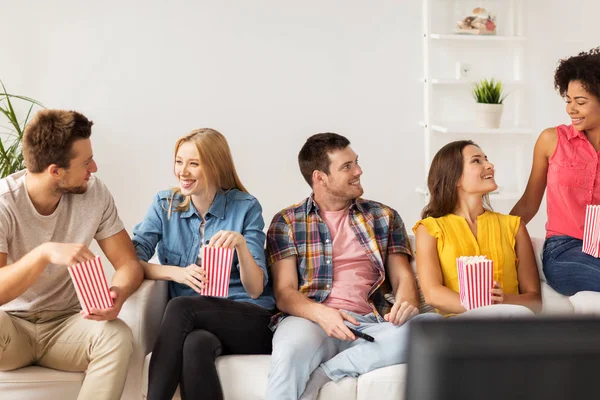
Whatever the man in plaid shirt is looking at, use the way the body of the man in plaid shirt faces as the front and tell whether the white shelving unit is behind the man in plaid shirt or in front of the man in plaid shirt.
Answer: behind

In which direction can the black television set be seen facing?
away from the camera

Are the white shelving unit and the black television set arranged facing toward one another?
yes

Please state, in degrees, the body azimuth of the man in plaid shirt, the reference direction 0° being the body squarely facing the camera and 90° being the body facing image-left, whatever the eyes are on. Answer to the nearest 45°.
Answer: approximately 0°

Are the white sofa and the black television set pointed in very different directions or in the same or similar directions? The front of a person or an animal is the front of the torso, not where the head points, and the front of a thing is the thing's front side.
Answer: very different directions

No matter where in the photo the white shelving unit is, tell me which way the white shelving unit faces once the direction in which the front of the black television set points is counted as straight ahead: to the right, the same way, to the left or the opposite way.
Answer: the opposite way

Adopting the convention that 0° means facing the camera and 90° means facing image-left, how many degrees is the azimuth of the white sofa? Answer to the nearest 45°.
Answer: approximately 0°

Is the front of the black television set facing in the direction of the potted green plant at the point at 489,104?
yes

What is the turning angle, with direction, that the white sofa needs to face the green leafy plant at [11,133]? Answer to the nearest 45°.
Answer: approximately 135° to its right
